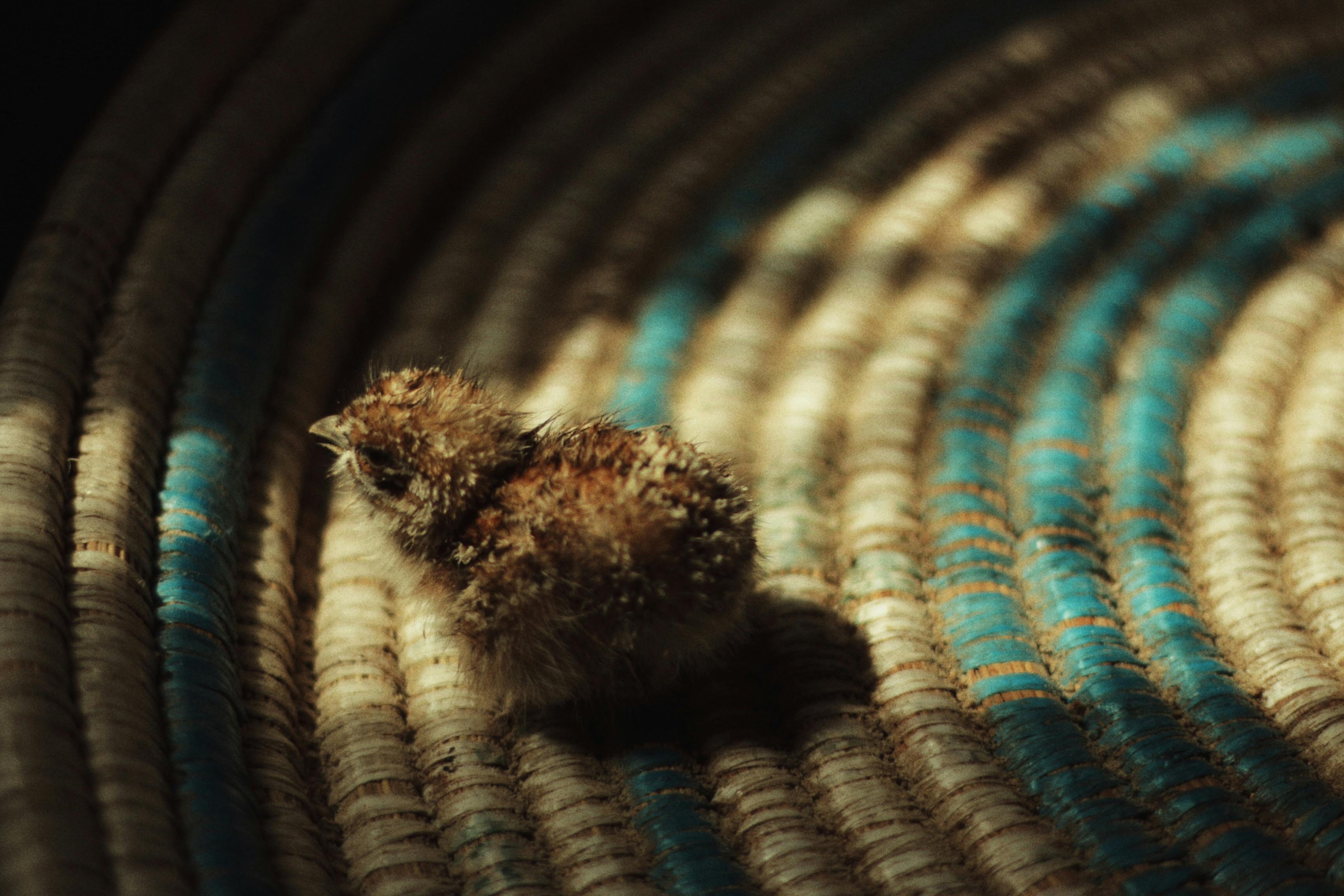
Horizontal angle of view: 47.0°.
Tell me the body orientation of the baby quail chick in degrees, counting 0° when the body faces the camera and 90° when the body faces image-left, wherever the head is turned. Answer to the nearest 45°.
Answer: approximately 90°
